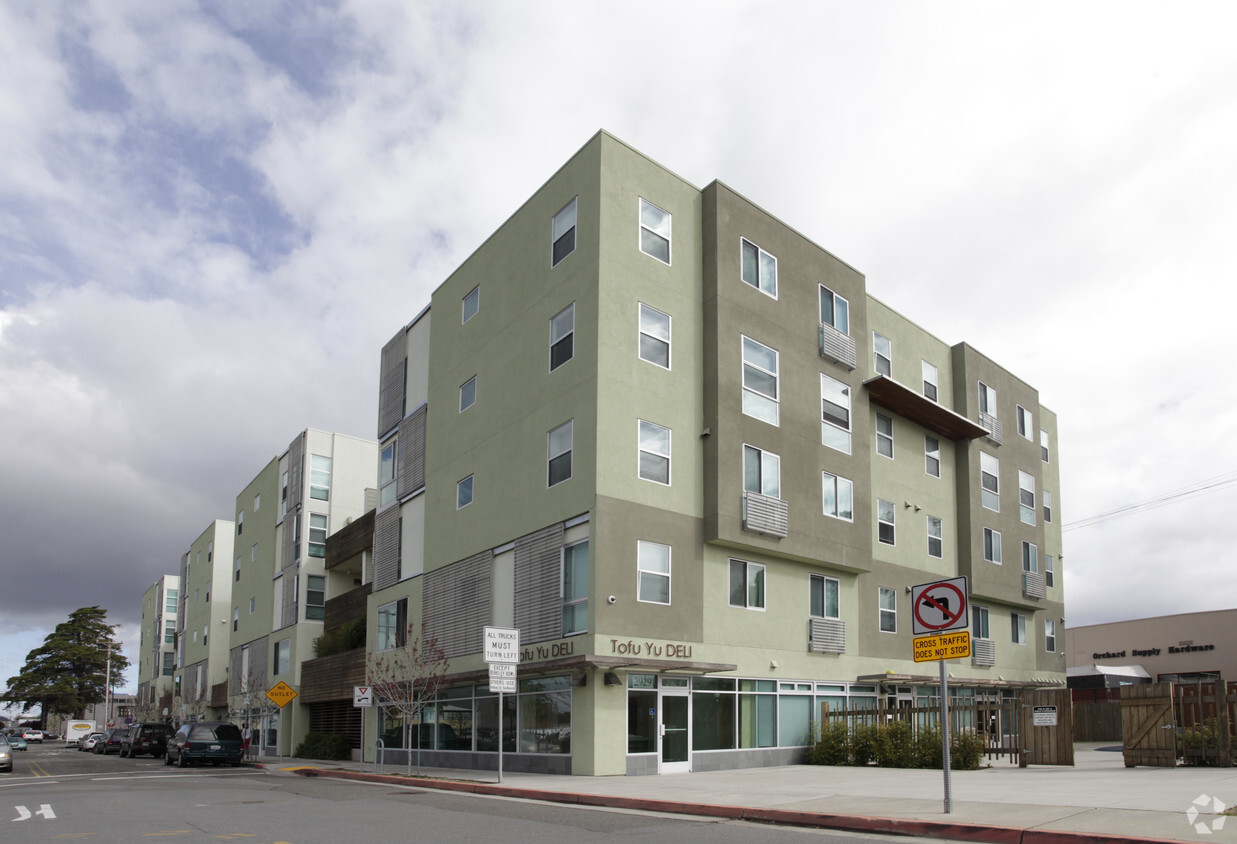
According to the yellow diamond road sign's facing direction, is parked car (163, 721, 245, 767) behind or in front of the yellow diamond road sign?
behind

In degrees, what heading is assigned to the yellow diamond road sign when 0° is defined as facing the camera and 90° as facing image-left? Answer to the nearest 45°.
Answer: approximately 0°

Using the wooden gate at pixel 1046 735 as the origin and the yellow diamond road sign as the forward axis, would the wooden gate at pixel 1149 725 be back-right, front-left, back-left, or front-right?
back-left

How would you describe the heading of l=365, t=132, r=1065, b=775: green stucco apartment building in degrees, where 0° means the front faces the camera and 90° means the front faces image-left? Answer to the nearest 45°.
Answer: approximately 315°

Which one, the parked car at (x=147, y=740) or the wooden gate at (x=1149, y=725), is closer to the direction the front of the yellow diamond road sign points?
the wooden gate

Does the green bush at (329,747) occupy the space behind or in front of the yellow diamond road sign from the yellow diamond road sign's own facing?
behind
